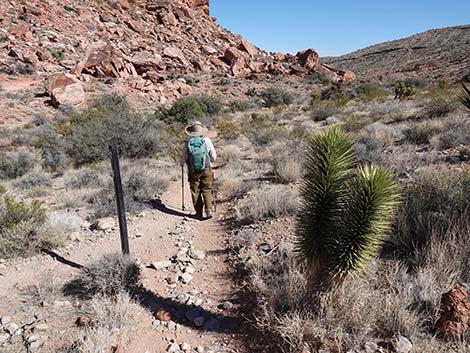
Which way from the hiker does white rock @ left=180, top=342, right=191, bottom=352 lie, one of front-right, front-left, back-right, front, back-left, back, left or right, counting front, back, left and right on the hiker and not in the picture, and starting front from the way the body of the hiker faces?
back

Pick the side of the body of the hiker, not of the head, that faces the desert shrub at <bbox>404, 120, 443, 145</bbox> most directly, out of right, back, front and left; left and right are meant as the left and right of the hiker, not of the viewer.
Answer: right

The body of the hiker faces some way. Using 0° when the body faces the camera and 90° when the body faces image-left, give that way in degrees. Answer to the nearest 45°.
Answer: approximately 180°

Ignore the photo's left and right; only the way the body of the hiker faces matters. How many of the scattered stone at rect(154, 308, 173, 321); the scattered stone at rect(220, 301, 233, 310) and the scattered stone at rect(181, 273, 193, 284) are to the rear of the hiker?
3

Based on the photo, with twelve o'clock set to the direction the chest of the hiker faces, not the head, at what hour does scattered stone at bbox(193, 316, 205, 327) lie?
The scattered stone is roughly at 6 o'clock from the hiker.

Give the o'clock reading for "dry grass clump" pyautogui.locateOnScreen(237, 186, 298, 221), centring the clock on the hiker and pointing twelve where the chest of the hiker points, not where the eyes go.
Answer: The dry grass clump is roughly at 4 o'clock from the hiker.

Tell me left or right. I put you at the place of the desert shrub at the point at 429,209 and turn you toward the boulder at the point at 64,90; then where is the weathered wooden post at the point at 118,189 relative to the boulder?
left

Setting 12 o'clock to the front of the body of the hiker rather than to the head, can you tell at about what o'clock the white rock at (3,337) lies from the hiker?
The white rock is roughly at 7 o'clock from the hiker.

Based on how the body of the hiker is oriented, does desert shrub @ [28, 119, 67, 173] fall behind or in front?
in front

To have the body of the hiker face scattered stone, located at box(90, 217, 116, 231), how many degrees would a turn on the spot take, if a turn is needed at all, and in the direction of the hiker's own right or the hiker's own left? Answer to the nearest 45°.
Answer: approximately 90° to the hiker's own left

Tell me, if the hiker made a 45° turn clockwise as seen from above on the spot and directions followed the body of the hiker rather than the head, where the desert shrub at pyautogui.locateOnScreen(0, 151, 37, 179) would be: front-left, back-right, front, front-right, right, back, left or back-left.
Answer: left

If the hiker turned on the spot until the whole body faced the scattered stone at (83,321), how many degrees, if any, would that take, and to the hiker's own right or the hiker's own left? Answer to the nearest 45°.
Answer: approximately 180°

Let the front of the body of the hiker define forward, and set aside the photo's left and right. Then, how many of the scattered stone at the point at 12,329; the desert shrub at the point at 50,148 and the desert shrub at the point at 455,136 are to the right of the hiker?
1

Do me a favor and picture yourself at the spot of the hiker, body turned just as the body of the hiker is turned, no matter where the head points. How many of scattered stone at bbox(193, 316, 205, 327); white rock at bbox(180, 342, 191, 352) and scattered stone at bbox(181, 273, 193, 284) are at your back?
3

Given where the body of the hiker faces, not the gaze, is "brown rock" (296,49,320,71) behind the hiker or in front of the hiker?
in front

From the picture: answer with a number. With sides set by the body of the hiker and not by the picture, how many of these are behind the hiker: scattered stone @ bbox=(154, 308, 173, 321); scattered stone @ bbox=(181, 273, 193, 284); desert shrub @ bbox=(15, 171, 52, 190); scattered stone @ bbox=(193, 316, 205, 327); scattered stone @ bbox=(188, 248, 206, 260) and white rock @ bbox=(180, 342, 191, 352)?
5

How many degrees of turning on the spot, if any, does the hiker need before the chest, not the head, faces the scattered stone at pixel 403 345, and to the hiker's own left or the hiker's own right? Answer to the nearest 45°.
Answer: approximately 180°

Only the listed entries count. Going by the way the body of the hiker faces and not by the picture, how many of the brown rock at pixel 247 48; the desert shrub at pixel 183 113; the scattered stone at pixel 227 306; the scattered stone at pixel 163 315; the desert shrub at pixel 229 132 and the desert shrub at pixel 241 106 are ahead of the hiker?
4

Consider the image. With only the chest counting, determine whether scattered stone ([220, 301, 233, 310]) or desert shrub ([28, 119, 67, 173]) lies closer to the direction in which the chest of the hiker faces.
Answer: the desert shrub

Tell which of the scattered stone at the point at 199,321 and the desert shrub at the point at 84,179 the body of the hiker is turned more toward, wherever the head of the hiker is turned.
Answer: the desert shrub
